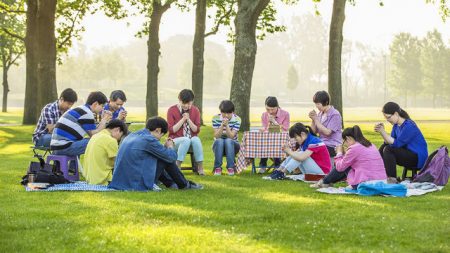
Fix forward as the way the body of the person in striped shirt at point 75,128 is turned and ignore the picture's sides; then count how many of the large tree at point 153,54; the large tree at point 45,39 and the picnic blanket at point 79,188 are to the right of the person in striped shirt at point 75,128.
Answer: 1

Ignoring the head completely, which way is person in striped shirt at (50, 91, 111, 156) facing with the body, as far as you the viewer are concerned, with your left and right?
facing to the right of the viewer

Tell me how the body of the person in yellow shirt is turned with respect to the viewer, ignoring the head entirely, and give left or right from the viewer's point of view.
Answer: facing away from the viewer and to the right of the viewer

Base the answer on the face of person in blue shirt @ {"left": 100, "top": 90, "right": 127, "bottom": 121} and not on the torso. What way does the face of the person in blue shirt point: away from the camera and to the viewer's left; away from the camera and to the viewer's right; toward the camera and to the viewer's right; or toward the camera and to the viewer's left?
toward the camera and to the viewer's right

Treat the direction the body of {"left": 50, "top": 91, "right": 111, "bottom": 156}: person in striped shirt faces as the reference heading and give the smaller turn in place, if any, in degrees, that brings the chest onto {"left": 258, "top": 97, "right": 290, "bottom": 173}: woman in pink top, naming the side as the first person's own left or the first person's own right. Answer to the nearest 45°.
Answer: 0° — they already face them

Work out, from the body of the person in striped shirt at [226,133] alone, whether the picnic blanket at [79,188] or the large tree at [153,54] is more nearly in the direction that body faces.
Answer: the picnic blanket

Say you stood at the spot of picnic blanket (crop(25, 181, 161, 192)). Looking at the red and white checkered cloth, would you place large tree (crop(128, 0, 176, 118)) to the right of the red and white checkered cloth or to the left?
left

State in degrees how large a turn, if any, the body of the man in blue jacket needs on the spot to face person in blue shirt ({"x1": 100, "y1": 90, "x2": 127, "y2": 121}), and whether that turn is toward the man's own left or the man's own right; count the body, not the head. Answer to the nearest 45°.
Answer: approximately 90° to the man's own left

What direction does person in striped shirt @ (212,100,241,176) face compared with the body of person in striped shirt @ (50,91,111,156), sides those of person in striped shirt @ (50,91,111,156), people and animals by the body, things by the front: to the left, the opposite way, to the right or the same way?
to the right

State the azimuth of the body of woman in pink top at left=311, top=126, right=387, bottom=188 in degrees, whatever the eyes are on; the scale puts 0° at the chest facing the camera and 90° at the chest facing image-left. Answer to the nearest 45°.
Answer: approximately 90°

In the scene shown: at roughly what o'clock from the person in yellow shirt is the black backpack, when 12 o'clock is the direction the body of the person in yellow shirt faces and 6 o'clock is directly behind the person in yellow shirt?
The black backpack is roughly at 8 o'clock from the person in yellow shirt.

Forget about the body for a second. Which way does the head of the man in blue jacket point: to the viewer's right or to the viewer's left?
to the viewer's right

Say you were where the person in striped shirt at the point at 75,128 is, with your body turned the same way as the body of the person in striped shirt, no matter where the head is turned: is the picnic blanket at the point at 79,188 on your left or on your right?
on your right

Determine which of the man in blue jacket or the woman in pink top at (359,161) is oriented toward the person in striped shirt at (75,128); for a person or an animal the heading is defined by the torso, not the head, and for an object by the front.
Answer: the woman in pink top

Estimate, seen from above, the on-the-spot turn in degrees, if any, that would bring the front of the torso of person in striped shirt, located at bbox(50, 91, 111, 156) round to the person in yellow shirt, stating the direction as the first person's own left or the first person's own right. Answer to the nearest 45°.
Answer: approximately 45° to the first person's own right
